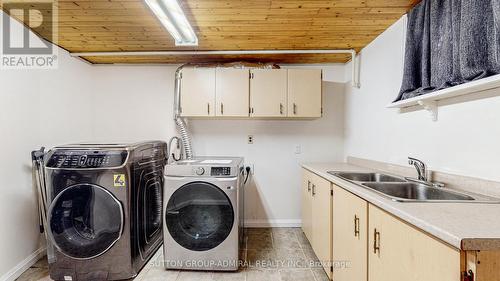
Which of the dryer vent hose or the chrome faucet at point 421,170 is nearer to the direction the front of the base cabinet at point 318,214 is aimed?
the dryer vent hose

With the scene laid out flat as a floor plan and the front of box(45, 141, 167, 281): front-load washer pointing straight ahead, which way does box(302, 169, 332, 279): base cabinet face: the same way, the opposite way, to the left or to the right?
to the right

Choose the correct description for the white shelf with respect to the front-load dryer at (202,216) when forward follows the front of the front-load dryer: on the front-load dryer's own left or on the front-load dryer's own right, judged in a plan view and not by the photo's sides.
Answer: on the front-load dryer's own left

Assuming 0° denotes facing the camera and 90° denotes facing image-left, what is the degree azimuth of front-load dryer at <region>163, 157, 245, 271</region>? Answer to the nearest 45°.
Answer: approximately 0°

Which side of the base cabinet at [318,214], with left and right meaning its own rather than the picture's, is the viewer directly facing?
left

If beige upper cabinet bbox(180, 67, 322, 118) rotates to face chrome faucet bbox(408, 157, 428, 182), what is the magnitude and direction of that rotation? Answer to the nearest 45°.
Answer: approximately 45° to its left

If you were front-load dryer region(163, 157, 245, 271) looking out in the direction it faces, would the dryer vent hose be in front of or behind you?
behind

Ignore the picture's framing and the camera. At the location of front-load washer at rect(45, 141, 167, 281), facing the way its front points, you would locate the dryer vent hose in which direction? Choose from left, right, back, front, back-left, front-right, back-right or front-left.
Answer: back

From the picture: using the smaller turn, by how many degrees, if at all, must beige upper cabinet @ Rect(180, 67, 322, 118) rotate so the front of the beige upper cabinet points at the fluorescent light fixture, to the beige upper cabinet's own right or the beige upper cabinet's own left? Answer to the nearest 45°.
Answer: approximately 45° to the beige upper cabinet's own right
